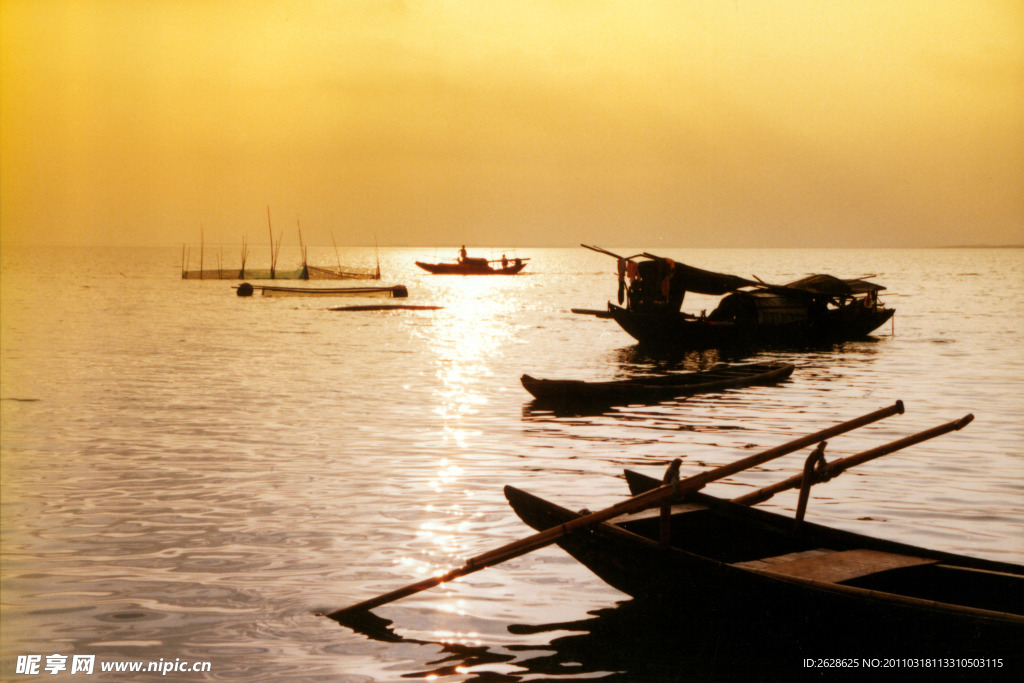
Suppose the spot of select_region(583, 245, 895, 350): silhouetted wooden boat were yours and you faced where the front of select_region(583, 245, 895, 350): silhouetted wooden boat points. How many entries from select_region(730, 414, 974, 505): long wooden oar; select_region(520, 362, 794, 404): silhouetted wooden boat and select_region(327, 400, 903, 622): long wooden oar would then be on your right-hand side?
3

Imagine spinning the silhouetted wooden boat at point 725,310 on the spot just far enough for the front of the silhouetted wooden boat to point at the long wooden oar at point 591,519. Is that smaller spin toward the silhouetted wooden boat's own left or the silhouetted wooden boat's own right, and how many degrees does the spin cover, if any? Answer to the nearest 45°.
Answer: approximately 90° to the silhouetted wooden boat's own right

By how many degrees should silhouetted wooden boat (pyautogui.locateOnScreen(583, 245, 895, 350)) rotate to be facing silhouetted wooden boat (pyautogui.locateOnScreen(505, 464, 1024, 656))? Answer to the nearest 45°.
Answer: approximately 90° to its right

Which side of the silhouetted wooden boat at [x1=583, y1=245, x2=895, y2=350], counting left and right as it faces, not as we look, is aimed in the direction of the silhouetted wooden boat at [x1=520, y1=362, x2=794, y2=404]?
right

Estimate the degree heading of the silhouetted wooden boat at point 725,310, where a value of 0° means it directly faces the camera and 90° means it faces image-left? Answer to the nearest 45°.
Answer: approximately 270°
